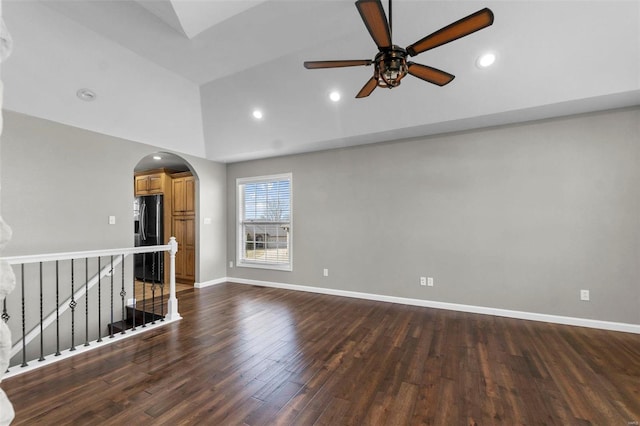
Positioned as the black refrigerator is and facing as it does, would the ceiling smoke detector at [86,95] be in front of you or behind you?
in front

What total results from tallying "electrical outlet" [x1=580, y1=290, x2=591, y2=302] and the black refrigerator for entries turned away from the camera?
0

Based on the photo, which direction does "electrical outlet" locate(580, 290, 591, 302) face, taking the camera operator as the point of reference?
facing the viewer

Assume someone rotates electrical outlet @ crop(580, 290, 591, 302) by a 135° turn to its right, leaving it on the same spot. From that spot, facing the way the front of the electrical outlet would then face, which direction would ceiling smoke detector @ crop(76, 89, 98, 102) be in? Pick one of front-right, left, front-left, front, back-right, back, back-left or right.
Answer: left

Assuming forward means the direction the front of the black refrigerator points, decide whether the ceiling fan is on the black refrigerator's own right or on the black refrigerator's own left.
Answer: on the black refrigerator's own left

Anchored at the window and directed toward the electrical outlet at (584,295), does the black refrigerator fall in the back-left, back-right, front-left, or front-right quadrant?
back-right

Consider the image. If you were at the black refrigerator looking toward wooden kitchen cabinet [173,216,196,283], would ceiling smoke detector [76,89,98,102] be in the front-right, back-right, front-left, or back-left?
front-right

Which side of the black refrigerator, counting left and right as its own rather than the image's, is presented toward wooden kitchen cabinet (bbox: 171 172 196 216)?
left

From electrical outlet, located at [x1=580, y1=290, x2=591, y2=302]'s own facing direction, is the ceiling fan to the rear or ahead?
ahead

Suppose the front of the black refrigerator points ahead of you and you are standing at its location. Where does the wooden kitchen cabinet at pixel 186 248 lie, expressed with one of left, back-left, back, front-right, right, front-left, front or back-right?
left

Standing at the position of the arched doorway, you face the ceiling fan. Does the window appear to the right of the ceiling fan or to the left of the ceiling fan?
left
